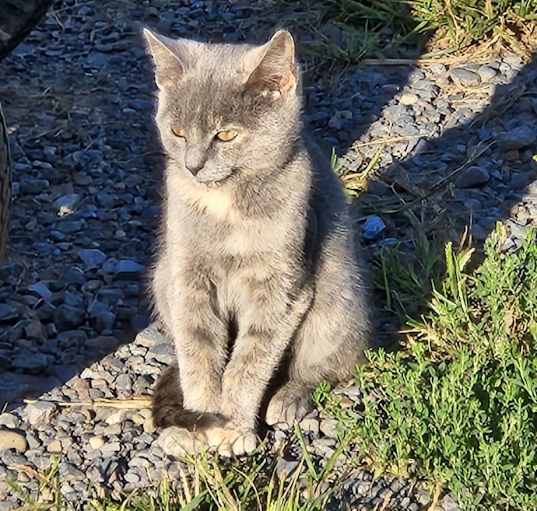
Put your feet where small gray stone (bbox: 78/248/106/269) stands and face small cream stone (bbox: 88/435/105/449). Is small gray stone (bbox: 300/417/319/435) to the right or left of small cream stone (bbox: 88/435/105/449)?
left

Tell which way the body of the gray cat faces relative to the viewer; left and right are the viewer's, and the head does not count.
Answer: facing the viewer and to the left of the viewer

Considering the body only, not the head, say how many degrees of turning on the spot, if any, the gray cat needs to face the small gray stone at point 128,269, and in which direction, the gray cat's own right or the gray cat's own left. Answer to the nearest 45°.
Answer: approximately 90° to the gray cat's own right

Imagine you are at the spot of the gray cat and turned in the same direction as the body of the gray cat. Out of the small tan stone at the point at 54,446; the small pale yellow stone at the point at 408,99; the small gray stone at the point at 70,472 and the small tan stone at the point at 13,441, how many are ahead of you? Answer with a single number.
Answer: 3

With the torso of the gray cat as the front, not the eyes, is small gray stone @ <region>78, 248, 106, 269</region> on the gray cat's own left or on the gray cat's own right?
on the gray cat's own right

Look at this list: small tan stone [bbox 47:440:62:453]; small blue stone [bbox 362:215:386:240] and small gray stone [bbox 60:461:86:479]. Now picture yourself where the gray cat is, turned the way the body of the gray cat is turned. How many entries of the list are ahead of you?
2

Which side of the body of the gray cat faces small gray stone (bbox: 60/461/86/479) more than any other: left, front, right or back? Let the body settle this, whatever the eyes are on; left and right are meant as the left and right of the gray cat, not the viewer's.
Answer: front

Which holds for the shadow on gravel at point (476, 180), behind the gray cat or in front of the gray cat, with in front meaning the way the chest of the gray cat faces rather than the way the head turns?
behind
